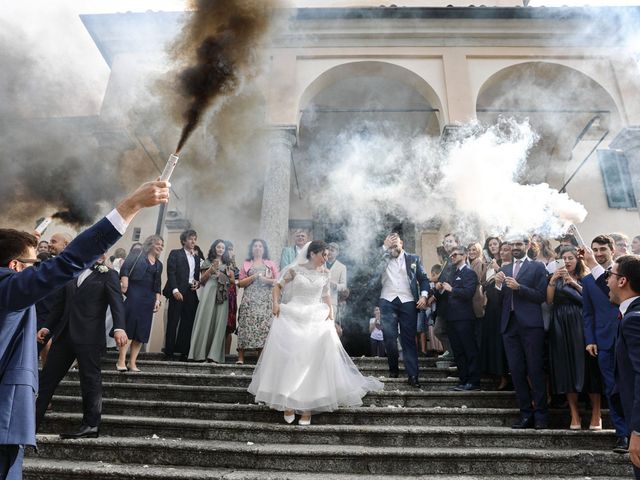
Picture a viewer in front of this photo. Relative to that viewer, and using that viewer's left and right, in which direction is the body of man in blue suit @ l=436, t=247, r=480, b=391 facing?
facing to the left of the viewer

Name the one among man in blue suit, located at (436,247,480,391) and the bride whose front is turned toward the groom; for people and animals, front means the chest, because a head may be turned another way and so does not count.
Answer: the man in blue suit

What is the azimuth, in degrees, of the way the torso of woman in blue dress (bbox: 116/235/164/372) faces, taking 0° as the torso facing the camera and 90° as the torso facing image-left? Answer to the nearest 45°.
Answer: approximately 315°

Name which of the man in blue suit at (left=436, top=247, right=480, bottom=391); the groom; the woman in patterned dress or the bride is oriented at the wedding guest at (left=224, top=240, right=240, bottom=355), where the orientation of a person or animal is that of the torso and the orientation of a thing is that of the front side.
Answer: the man in blue suit

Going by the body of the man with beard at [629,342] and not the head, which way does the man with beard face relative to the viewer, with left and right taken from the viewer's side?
facing to the left of the viewer

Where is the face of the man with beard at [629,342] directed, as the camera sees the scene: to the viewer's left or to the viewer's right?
to the viewer's left

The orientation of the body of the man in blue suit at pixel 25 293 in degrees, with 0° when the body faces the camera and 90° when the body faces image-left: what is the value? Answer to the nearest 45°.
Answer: approximately 270°

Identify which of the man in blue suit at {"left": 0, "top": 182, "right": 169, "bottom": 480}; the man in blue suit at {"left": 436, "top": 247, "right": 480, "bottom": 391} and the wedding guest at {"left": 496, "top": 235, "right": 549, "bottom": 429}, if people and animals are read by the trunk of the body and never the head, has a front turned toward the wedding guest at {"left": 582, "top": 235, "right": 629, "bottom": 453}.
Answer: the man in blue suit at {"left": 0, "top": 182, "right": 169, "bottom": 480}

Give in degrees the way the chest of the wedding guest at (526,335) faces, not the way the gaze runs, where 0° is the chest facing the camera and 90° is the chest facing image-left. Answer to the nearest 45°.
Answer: approximately 45°

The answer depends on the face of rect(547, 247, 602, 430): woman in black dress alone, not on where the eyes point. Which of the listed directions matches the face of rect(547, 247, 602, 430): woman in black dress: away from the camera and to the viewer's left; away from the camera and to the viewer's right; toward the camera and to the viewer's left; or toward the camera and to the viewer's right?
toward the camera and to the viewer's left
